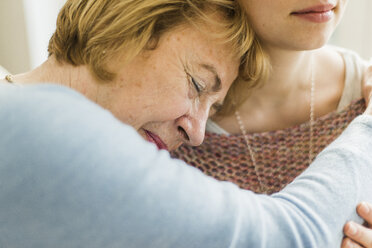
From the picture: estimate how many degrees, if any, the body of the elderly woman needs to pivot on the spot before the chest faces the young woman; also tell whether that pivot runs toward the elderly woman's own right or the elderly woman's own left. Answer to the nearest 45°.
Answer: approximately 45° to the elderly woman's own left

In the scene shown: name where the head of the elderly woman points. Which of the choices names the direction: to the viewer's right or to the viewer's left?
to the viewer's right

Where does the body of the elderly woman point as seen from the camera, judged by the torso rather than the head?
to the viewer's right
